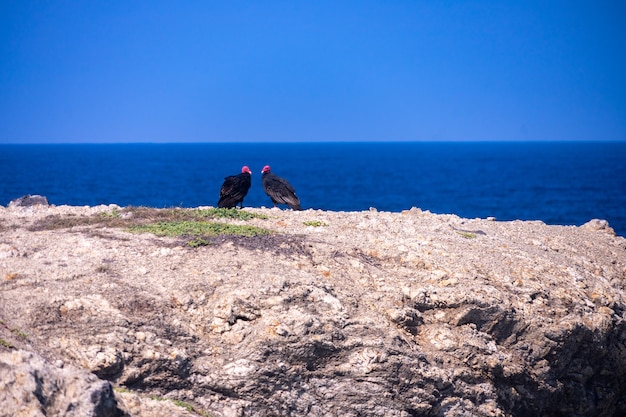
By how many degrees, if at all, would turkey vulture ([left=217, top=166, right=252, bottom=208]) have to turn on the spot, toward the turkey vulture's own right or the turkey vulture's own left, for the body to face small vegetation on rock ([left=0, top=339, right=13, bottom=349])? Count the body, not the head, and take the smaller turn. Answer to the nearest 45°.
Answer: approximately 90° to the turkey vulture's own right

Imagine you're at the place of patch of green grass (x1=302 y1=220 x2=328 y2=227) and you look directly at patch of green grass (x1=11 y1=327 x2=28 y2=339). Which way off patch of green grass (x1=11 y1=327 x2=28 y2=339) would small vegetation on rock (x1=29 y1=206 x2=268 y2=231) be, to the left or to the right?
right

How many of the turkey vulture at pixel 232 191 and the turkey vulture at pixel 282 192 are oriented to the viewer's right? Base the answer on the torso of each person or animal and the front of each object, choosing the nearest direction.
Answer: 1

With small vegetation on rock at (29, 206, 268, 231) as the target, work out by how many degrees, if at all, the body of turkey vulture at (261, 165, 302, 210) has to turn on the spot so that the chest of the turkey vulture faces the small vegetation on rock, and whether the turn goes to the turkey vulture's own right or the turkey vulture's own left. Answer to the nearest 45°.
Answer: approximately 45° to the turkey vulture's own left

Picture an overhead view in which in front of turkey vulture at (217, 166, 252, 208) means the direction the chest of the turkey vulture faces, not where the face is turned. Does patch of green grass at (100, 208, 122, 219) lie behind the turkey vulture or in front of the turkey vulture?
behind

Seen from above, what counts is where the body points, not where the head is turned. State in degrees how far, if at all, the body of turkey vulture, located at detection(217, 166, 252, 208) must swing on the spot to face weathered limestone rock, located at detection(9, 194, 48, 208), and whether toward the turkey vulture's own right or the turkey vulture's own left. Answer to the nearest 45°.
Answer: approximately 180°

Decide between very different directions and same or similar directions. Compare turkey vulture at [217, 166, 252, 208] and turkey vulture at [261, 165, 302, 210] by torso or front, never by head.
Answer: very different directions

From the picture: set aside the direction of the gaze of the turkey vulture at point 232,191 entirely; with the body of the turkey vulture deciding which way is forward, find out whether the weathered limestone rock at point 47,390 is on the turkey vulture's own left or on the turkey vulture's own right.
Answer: on the turkey vulture's own right

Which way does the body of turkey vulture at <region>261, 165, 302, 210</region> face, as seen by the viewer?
to the viewer's left

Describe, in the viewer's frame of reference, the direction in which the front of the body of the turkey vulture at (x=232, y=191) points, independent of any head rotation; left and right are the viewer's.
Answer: facing to the right of the viewer
